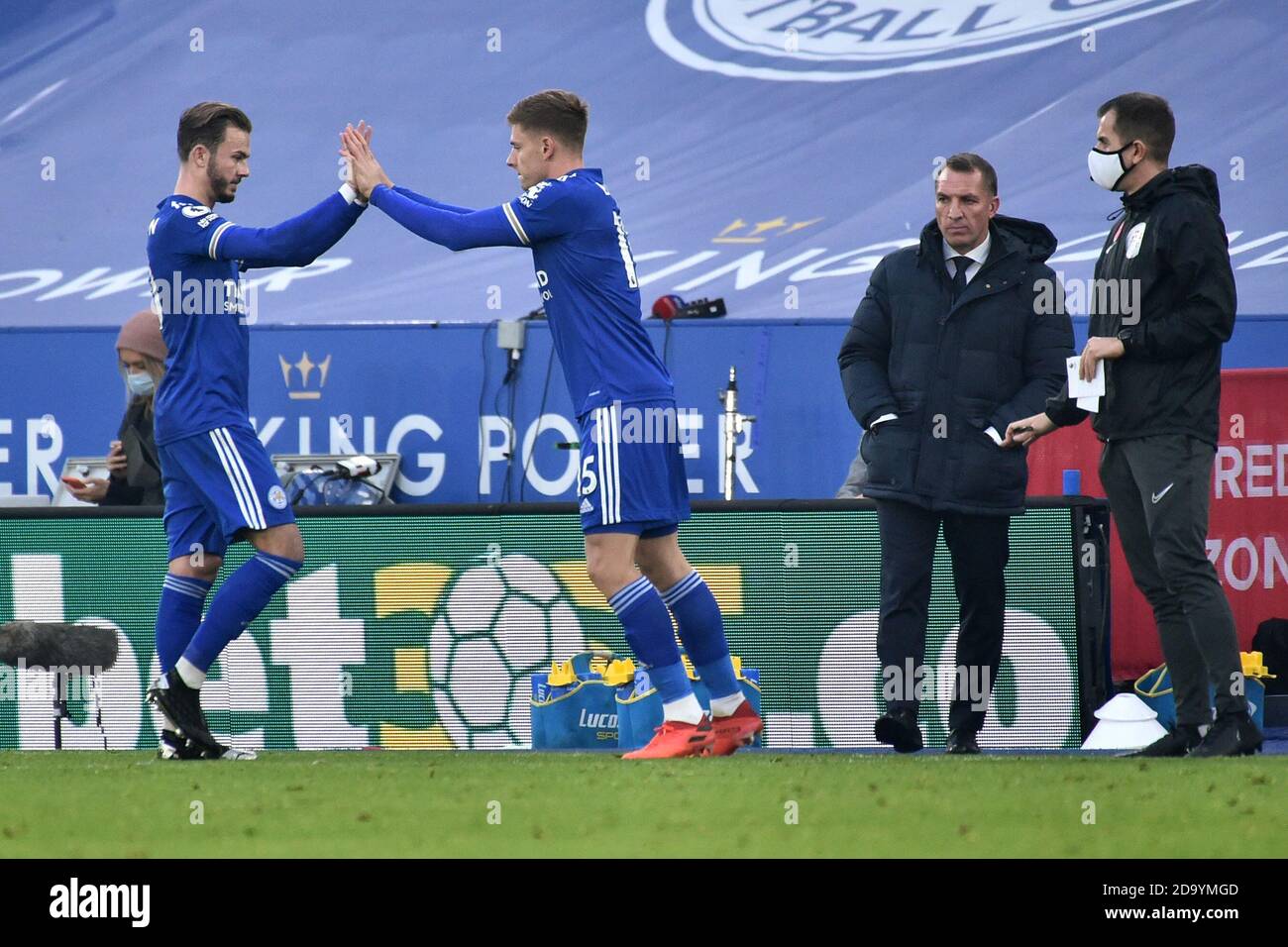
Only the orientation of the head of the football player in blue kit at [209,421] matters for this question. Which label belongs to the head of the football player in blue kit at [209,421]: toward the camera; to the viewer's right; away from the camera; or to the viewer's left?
to the viewer's right

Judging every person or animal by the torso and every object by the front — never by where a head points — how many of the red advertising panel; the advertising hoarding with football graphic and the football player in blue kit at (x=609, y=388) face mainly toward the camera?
2

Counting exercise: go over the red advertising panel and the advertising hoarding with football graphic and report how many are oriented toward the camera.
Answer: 2

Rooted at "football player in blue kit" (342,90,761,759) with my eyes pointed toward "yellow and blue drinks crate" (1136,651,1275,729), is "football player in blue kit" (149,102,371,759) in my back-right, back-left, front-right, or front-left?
back-left

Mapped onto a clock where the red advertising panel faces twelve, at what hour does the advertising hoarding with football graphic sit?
The advertising hoarding with football graphic is roughly at 2 o'clock from the red advertising panel.

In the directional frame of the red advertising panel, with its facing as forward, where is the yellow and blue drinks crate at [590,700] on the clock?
The yellow and blue drinks crate is roughly at 2 o'clock from the red advertising panel.

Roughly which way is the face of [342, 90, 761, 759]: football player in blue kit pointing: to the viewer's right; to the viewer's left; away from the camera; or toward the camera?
to the viewer's left

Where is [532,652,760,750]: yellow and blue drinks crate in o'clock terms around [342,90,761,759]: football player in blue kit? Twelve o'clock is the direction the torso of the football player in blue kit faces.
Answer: The yellow and blue drinks crate is roughly at 3 o'clock from the football player in blue kit.

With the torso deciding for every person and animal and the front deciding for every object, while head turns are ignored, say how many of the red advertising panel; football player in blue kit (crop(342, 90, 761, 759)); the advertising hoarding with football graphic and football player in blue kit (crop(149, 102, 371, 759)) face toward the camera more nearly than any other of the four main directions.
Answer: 2

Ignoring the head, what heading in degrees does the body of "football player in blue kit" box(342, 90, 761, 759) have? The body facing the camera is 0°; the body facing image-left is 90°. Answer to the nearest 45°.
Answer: approximately 90°

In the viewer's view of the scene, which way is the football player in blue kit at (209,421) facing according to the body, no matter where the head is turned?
to the viewer's right

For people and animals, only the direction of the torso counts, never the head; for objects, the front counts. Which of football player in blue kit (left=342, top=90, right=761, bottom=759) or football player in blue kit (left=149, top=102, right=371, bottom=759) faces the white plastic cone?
football player in blue kit (left=149, top=102, right=371, bottom=759)

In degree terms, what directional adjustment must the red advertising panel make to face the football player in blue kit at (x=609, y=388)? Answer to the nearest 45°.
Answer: approximately 45° to its right
